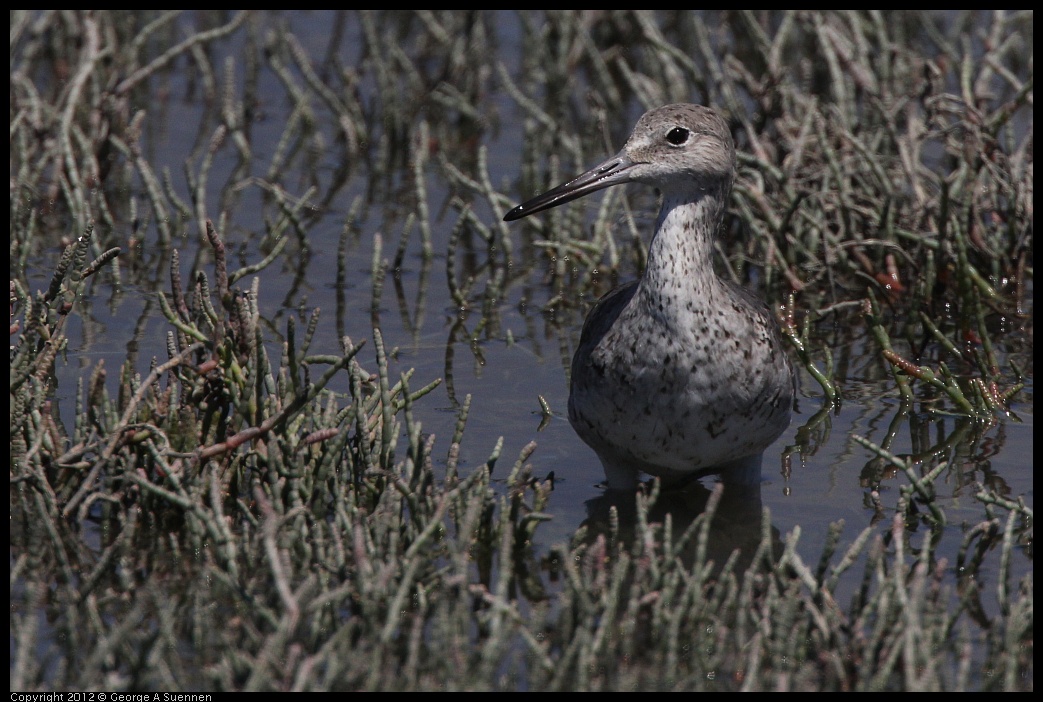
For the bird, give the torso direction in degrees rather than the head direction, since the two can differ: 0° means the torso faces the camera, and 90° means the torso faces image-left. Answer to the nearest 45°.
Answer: approximately 0°
